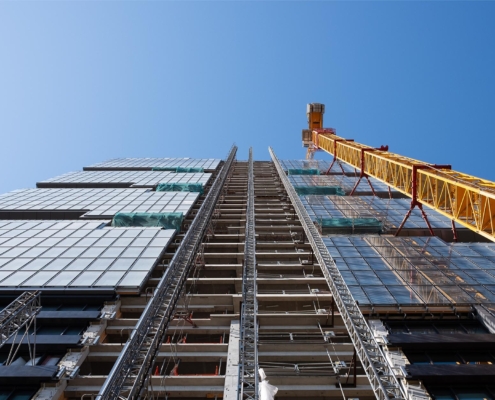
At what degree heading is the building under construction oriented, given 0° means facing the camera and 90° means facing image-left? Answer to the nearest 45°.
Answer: approximately 0°
